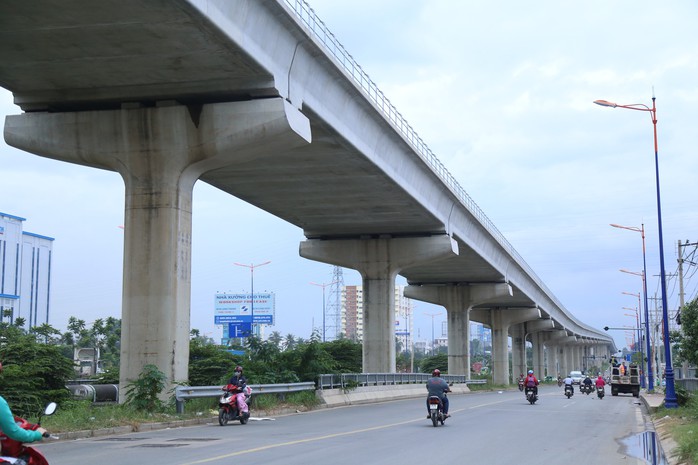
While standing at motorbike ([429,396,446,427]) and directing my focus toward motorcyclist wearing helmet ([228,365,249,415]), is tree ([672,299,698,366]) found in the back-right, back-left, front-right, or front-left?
back-right

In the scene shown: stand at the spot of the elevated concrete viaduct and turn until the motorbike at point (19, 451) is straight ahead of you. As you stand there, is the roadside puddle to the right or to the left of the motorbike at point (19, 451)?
left

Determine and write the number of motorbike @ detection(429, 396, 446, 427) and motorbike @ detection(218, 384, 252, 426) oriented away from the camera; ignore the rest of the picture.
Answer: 1

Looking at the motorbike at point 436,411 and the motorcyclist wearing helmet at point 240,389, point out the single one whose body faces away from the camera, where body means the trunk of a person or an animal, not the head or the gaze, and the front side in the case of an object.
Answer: the motorbike

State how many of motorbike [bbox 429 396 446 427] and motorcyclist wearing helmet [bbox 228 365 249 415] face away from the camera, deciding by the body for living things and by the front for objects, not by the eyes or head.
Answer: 1

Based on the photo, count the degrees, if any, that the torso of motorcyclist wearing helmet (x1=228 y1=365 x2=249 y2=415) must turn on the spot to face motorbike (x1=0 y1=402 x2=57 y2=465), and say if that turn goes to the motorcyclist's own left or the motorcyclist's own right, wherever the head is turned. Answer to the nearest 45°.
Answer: approximately 45° to the motorcyclist's own left

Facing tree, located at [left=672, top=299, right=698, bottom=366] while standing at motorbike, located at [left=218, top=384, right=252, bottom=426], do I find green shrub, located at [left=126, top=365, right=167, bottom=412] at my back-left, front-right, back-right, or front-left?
back-left

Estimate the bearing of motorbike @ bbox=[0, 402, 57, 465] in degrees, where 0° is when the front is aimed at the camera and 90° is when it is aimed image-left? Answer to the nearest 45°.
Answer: approximately 225°

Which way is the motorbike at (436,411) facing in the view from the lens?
facing away from the viewer

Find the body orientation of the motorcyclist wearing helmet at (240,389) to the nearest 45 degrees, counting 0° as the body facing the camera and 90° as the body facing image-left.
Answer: approximately 45°

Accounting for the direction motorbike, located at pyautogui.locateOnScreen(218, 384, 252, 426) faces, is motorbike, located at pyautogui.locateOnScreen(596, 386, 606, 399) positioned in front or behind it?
behind

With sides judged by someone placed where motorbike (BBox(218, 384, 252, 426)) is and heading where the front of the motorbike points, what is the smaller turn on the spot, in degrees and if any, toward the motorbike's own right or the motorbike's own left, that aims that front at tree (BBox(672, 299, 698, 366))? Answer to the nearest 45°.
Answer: approximately 135° to the motorbike's own left

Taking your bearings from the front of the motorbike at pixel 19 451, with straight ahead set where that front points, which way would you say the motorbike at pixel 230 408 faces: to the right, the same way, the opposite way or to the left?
the opposite way
